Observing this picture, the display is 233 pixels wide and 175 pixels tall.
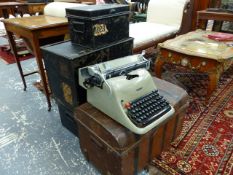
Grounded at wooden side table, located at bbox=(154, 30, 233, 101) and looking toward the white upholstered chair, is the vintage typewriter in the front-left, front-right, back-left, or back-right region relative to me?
back-left

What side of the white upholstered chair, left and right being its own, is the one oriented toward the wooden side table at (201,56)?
left

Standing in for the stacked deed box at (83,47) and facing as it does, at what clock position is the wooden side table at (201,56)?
The wooden side table is roughly at 10 o'clock from the stacked deed box.

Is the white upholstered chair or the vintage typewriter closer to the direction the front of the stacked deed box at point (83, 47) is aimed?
the vintage typewriter

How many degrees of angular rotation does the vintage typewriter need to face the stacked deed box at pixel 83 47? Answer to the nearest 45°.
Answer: approximately 180°

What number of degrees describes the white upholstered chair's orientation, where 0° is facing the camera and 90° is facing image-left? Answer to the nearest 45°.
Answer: approximately 45°

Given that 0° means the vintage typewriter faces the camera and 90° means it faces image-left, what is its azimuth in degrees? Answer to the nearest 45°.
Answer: approximately 315°

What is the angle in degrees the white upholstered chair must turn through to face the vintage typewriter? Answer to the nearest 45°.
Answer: approximately 45° to its left

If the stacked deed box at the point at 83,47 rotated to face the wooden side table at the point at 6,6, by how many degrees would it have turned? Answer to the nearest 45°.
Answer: approximately 180°

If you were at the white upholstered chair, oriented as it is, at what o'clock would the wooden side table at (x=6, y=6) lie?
The wooden side table is roughly at 2 o'clock from the white upholstered chair.
